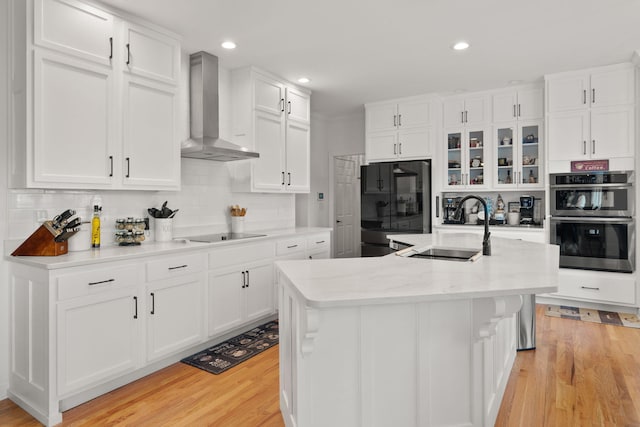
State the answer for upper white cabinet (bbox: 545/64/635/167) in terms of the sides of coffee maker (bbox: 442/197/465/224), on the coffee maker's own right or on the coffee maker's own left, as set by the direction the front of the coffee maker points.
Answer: on the coffee maker's own left

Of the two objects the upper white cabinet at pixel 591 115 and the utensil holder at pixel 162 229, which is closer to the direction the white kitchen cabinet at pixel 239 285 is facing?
the upper white cabinet

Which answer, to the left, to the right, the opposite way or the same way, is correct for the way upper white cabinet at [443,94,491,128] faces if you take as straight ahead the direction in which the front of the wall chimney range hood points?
to the right

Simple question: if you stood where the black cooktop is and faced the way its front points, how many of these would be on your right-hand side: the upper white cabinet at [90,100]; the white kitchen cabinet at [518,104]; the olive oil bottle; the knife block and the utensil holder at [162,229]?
4

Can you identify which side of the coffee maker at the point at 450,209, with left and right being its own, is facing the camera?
front

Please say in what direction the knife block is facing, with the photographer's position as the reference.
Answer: facing to the right of the viewer

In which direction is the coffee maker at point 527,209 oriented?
toward the camera

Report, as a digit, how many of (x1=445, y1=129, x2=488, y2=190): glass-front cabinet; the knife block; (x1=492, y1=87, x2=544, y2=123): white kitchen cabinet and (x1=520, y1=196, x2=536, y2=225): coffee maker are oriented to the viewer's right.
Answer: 1

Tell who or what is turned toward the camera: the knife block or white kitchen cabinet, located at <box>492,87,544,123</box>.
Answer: the white kitchen cabinet

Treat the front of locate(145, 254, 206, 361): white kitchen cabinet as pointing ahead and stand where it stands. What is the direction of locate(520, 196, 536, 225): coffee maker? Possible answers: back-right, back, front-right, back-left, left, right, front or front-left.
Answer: front-left

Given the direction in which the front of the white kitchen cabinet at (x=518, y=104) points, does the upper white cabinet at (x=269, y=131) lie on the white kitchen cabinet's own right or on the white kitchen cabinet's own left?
on the white kitchen cabinet's own right

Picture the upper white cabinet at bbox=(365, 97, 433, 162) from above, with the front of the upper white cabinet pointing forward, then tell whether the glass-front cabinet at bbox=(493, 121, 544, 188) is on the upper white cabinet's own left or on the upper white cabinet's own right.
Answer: on the upper white cabinet's own left

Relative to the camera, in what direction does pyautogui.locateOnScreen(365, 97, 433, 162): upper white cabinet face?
facing the viewer
